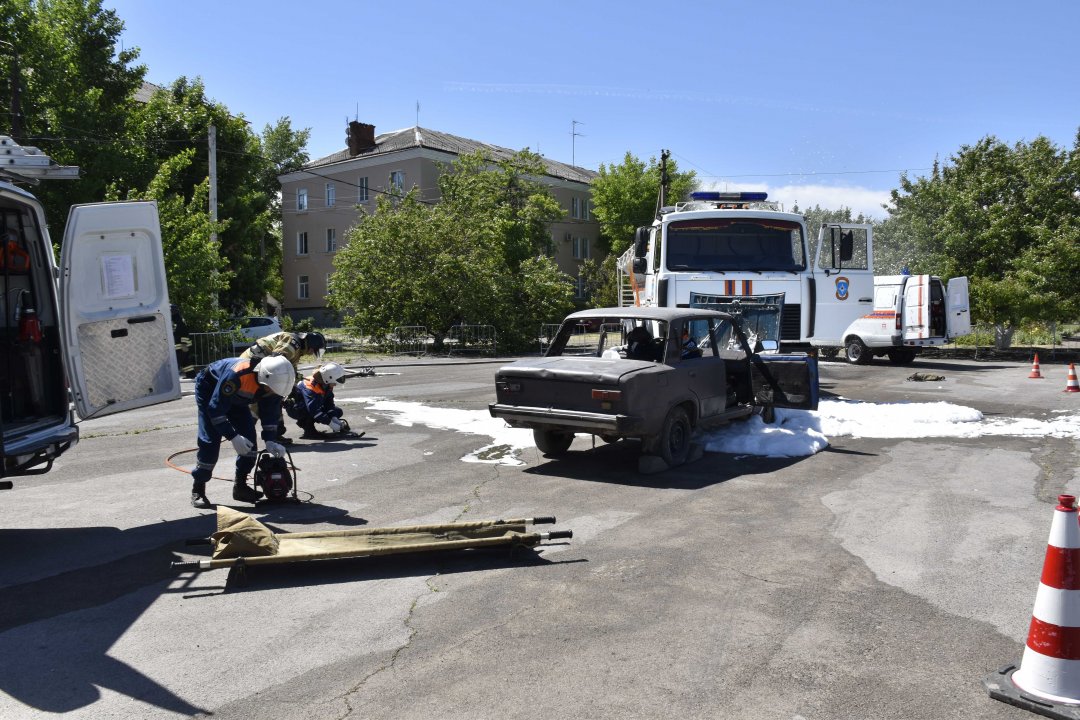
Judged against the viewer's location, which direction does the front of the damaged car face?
facing away from the viewer and to the right of the viewer

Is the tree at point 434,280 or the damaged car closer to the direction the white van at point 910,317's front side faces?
the tree

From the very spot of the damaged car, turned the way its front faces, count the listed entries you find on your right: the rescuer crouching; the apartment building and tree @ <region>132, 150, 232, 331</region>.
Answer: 0

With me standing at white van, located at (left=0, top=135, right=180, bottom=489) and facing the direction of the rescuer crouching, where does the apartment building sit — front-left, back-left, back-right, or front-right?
front-left

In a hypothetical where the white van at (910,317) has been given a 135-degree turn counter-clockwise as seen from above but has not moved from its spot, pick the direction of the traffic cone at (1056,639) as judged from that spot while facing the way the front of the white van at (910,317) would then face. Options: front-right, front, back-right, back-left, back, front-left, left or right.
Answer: front

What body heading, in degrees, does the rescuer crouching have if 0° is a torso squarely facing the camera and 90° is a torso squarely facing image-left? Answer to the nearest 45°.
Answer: approximately 270°

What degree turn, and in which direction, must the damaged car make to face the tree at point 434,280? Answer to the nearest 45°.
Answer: approximately 45° to its left

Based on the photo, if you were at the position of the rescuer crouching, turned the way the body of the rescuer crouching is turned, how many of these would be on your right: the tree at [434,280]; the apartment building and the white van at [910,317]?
0

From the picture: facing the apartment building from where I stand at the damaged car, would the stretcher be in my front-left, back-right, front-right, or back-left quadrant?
back-left

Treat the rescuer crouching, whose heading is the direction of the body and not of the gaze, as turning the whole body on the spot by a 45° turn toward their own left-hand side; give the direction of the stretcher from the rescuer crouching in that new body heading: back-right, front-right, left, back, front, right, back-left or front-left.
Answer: back-right

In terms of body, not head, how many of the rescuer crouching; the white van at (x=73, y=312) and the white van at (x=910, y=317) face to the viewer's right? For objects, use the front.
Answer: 1

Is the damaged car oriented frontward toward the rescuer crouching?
no

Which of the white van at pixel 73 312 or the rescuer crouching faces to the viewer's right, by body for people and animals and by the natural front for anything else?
the rescuer crouching

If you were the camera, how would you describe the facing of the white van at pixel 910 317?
facing away from the viewer and to the left of the viewer

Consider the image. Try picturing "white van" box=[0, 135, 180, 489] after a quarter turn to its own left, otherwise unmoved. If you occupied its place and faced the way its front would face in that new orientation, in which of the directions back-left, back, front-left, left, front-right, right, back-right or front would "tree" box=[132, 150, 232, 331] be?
back-right

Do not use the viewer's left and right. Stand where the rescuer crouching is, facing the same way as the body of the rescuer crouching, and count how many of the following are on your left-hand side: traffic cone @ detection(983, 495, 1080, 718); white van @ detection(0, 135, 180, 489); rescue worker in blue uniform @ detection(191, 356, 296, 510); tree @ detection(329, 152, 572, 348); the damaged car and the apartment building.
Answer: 2
